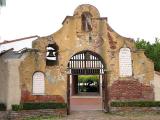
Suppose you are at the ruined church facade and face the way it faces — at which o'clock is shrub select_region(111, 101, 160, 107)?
The shrub is roughly at 9 o'clock from the ruined church facade.

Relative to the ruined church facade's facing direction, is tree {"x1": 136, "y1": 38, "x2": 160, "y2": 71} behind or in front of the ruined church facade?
behind

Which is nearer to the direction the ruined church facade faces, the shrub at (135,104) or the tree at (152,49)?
the shrub

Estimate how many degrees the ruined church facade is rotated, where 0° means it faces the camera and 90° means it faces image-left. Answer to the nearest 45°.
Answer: approximately 0°
